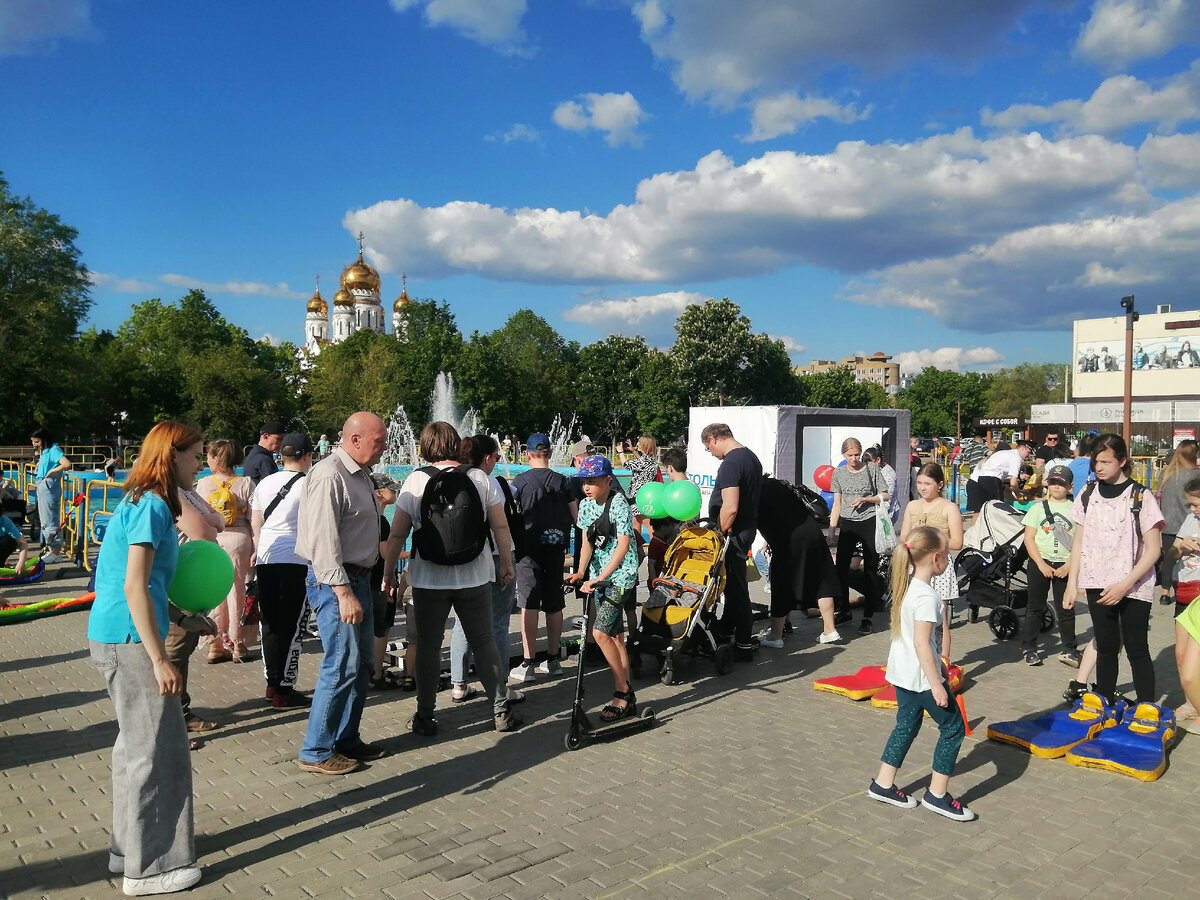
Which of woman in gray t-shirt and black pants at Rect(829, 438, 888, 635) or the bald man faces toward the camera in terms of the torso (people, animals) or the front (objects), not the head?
the woman in gray t-shirt and black pants

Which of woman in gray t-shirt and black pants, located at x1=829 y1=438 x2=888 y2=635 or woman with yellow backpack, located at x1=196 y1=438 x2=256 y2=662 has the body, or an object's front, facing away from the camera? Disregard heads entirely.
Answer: woman with yellow backpack, located at x1=196 y1=438 x2=256 y2=662

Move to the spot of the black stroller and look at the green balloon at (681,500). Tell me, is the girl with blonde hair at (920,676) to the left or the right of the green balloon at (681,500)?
left

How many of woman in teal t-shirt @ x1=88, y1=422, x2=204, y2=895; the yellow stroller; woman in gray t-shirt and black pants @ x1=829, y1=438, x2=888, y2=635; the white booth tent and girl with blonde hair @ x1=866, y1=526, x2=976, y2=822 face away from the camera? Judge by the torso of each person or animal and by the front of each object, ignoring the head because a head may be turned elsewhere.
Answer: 0

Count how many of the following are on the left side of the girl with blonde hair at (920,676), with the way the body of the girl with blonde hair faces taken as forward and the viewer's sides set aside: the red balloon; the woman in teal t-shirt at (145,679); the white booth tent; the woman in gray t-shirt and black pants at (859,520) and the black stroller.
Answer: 4

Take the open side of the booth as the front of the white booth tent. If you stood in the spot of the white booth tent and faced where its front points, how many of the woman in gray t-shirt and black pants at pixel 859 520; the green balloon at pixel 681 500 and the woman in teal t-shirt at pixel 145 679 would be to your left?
0

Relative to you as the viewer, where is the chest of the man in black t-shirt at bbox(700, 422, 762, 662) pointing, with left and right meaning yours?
facing to the left of the viewer

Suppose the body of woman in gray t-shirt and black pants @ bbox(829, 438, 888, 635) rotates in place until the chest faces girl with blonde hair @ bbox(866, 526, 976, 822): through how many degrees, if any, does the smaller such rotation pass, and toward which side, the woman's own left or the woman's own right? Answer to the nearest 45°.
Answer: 0° — they already face them

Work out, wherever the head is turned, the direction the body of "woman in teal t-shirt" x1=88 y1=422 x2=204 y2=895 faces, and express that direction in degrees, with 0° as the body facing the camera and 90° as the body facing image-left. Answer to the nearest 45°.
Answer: approximately 270°

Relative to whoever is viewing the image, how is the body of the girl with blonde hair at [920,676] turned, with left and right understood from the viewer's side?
facing to the right of the viewer

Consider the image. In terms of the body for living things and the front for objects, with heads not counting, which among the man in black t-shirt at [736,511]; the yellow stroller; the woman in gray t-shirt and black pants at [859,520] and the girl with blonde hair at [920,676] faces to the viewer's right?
the girl with blonde hair

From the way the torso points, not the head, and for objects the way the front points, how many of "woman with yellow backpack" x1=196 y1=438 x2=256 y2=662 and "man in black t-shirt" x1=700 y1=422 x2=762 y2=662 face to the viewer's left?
1

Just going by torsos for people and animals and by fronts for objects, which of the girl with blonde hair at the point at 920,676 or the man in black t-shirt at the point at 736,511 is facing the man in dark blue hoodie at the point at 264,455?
the man in black t-shirt at the point at 736,511

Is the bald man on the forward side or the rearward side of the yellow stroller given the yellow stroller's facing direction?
on the forward side

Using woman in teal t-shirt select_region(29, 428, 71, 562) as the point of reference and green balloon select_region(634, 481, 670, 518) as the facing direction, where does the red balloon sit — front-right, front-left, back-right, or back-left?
front-left

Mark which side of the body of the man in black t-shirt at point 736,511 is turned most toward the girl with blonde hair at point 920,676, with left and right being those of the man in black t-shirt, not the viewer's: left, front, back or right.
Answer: left

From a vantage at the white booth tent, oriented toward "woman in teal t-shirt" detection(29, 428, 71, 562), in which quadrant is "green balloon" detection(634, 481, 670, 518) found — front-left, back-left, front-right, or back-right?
front-left

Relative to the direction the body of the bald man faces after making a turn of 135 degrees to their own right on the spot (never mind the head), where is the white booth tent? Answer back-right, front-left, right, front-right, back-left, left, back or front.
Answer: back

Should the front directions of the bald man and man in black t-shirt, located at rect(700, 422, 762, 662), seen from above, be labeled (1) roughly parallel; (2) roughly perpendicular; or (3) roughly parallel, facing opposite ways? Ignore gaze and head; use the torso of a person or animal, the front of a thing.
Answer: roughly parallel, facing opposite ways

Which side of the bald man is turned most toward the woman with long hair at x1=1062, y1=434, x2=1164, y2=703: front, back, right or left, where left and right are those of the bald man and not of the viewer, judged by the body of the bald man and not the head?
front
